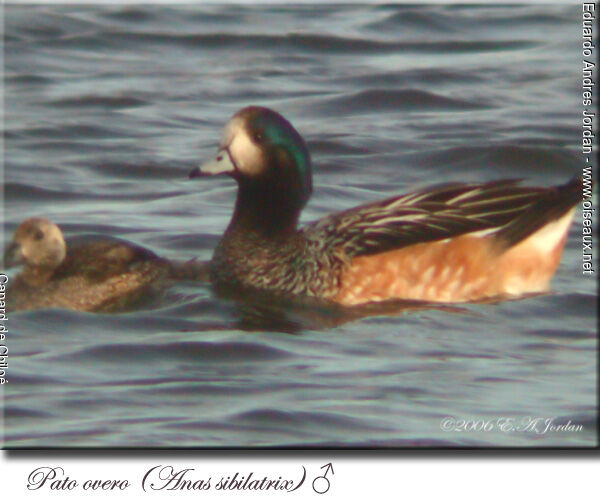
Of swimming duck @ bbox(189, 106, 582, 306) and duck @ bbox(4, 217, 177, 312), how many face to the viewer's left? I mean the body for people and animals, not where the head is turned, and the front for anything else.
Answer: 2

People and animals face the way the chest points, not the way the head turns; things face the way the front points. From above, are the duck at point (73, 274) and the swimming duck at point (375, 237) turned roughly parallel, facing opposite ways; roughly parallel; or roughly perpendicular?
roughly parallel

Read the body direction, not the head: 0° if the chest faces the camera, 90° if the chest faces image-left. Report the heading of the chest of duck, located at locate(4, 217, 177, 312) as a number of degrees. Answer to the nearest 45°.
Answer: approximately 90°

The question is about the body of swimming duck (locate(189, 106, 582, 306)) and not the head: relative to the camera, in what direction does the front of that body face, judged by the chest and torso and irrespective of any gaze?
to the viewer's left

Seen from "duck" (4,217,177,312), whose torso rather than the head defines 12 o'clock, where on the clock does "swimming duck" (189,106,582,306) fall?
The swimming duck is roughly at 6 o'clock from the duck.

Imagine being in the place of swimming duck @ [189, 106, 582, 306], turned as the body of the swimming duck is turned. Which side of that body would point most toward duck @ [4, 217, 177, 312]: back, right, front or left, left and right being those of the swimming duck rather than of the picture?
front
